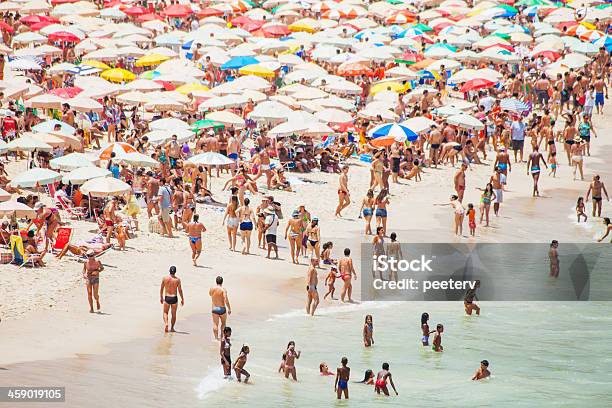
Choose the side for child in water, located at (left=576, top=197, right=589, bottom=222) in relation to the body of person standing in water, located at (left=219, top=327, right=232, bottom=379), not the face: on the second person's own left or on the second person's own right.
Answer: on the second person's own left

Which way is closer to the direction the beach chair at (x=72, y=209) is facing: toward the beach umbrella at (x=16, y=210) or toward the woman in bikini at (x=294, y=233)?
the woman in bikini

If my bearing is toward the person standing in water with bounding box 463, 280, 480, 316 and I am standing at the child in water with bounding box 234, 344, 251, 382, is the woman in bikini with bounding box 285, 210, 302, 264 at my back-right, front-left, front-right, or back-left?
front-left

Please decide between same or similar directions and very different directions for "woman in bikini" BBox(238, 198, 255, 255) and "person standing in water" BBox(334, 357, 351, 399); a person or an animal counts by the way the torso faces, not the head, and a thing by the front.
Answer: same or similar directions

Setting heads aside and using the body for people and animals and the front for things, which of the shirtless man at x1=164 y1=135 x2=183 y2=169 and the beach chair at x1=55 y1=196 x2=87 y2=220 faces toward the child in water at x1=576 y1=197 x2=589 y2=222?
the beach chair

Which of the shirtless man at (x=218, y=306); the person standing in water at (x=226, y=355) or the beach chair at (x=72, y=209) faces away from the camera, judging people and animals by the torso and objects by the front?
the shirtless man

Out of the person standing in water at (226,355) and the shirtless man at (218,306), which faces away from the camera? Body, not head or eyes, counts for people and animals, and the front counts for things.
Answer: the shirtless man

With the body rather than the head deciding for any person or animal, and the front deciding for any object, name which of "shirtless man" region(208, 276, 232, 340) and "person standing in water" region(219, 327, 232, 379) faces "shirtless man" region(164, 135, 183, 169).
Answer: "shirtless man" region(208, 276, 232, 340)
